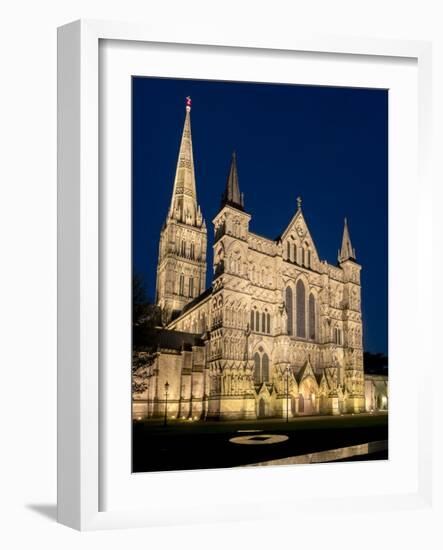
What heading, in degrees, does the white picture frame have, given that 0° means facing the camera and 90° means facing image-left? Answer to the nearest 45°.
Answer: approximately 315°
